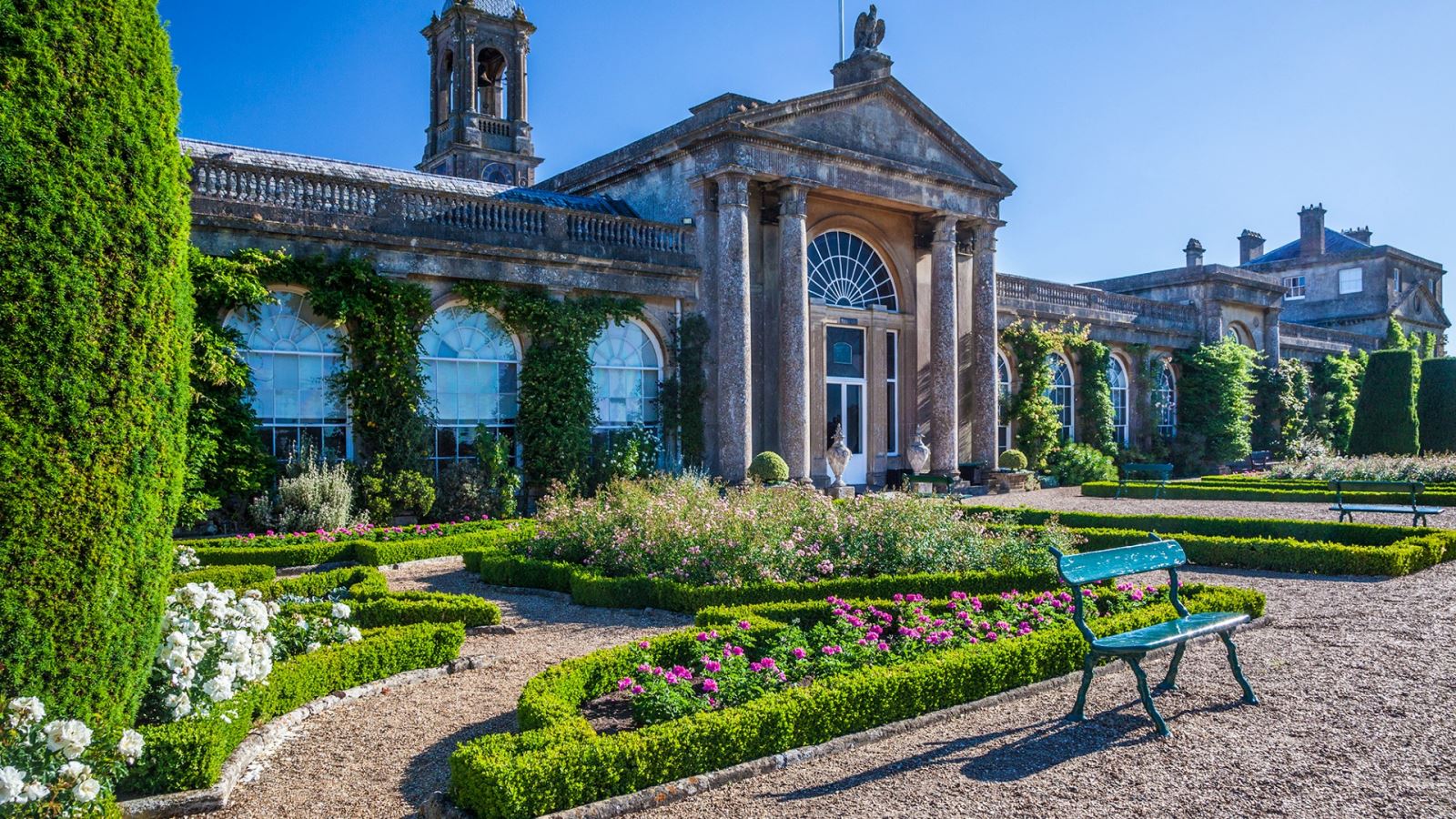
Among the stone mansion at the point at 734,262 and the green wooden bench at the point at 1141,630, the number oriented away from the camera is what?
0

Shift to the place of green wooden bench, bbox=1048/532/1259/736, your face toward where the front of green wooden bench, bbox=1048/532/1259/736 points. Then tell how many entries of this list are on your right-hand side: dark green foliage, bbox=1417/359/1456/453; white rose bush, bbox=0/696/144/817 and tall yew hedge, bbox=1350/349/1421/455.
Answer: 1

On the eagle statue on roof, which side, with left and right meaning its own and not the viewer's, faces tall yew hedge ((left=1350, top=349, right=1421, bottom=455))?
left

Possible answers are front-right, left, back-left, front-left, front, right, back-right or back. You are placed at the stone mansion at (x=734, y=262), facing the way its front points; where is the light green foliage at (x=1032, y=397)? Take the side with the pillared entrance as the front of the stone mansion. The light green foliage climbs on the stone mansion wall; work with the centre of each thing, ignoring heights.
left

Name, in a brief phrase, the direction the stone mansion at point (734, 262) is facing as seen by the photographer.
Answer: facing the viewer and to the right of the viewer

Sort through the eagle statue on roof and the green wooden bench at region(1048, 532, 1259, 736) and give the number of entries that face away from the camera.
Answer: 0

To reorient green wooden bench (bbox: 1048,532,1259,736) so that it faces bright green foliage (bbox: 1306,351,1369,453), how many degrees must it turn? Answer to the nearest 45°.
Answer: approximately 135° to its left

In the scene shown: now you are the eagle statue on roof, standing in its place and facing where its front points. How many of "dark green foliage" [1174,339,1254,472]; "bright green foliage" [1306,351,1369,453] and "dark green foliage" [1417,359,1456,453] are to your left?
3
